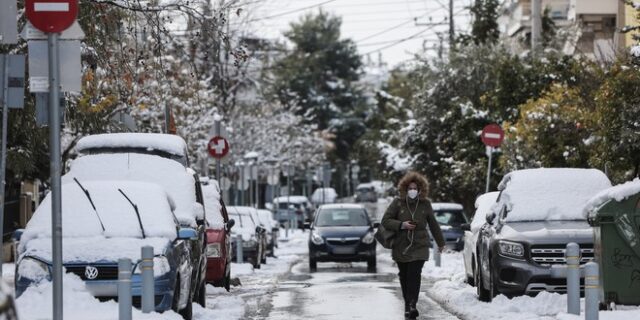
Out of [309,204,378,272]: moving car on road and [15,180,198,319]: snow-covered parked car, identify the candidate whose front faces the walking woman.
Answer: the moving car on road

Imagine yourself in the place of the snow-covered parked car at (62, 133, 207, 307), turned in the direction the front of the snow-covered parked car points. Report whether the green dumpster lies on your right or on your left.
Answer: on your left

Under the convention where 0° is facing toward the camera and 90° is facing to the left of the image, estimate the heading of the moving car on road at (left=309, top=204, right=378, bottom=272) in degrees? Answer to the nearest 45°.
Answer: approximately 0°

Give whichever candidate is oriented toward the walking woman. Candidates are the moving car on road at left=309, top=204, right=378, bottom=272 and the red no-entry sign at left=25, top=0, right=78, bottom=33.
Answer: the moving car on road

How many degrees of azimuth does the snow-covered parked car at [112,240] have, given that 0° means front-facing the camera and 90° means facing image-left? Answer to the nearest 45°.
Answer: approximately 0°

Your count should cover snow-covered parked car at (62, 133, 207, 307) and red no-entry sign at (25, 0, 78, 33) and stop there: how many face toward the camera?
2
